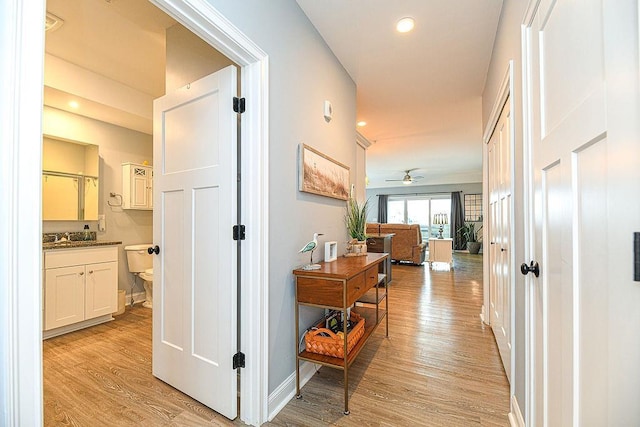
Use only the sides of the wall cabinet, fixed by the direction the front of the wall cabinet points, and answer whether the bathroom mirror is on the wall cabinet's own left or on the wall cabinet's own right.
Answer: on the wall cabinet's own right

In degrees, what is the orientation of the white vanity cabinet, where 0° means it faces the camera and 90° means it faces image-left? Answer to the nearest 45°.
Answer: approximately 315°

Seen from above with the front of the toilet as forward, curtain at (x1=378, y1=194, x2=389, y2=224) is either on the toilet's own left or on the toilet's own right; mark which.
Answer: on the toilet's own left

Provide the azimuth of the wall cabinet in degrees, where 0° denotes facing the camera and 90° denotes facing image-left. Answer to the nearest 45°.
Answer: approximately 315°

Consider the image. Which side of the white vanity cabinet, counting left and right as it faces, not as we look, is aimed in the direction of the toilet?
left
